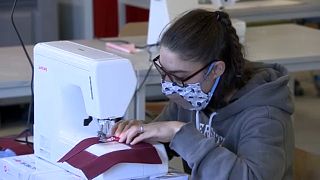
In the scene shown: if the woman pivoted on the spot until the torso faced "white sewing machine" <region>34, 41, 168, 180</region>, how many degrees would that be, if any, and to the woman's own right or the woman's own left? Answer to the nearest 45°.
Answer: approximately 45° to the woman's own right

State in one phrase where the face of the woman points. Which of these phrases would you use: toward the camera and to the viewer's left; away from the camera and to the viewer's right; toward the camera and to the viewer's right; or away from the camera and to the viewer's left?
toward the camera and to the viewer's left

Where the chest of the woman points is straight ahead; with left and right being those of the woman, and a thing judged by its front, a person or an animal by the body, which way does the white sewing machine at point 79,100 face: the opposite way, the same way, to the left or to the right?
the opposite way

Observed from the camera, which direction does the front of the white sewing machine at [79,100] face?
facing away from the viewer and to the right of the viewer

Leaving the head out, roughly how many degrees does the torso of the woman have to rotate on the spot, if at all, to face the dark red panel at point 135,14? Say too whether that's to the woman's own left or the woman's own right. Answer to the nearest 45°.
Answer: approximately 135° to the woman's own right

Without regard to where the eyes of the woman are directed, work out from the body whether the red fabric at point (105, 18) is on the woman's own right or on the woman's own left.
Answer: on the woman's own right

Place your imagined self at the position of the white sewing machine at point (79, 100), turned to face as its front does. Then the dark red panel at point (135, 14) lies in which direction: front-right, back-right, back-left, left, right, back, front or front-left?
front-left

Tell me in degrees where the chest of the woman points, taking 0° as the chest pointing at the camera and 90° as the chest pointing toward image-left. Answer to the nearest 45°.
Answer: approximately 45°
